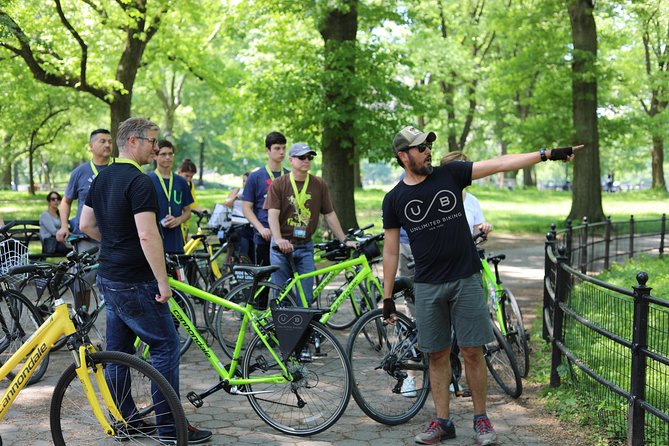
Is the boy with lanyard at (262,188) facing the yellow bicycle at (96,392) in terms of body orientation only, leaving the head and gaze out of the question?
no

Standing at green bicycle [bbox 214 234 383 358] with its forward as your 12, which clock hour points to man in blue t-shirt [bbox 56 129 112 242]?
The man in blue t-shirt is roughly at 7 o'clock from the green bicycle.

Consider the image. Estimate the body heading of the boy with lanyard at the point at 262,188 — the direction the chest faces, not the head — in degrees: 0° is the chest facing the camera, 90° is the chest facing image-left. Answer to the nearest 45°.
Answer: approximately 315°

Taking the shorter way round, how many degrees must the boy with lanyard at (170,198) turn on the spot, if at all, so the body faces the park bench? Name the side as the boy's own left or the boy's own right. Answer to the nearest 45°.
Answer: approximately 135° to the boy's own right

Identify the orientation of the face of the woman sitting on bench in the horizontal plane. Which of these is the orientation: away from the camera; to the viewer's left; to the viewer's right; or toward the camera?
toward the camera
